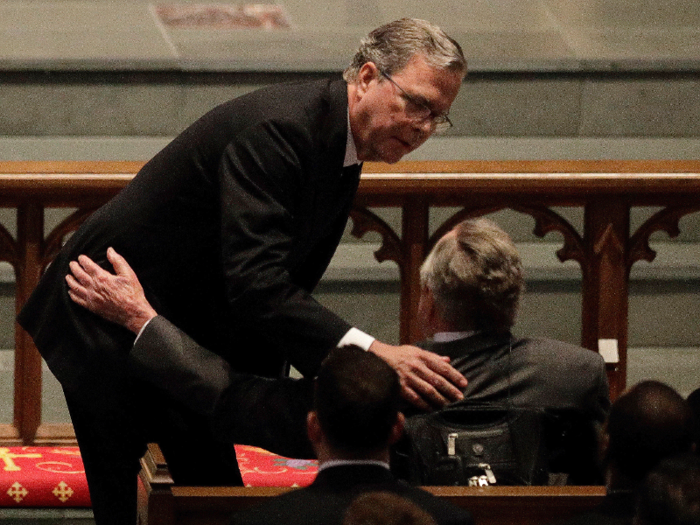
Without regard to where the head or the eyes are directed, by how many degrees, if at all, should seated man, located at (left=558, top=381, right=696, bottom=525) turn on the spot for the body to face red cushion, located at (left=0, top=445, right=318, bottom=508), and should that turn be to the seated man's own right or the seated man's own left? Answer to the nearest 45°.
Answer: approximately 45° to the seated man's own left

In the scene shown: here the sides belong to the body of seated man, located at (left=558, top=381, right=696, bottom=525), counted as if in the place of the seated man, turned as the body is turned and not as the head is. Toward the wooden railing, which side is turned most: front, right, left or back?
front

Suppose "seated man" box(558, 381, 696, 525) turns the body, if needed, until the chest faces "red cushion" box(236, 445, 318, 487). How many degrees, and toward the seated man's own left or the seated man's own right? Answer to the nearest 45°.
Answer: approximately 45° to the seated man's own left

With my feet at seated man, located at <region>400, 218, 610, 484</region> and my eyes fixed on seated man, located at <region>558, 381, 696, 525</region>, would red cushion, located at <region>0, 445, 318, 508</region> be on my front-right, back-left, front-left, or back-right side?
back-right

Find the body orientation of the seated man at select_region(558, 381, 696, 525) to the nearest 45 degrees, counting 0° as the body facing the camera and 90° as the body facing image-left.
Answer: approximately 180°

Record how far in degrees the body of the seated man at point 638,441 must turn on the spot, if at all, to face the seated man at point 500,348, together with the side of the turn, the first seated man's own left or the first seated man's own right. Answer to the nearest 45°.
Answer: approximately 45° to the first seated man's own left
